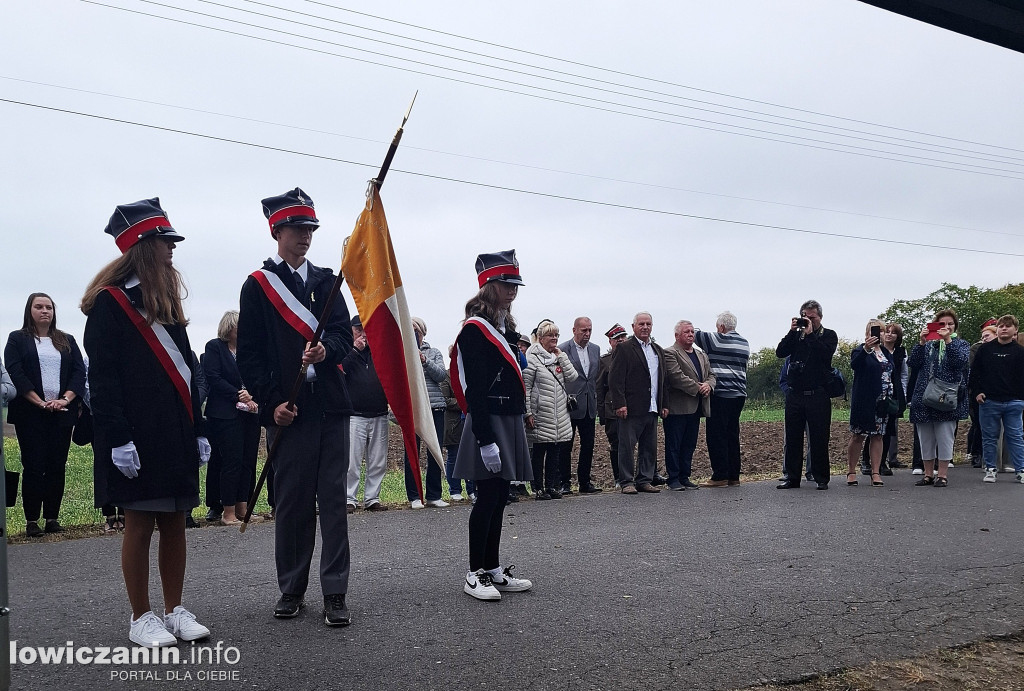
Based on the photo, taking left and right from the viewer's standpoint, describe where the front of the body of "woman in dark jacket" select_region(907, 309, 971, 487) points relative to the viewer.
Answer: facing the viewer

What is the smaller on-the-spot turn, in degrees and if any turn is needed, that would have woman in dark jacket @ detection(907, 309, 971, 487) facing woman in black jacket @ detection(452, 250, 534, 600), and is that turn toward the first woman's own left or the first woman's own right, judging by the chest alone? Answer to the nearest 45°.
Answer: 0° — they already face them

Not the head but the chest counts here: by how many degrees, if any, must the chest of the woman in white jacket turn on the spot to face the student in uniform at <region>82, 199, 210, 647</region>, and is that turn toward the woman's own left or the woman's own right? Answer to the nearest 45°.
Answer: approximately 45° to the woman's own right

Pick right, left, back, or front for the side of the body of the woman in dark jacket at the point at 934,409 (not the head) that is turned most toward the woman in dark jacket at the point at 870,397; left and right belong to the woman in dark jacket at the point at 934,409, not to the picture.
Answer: right

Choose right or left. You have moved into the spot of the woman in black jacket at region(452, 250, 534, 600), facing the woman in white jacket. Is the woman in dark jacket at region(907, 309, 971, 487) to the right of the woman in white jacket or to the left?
right

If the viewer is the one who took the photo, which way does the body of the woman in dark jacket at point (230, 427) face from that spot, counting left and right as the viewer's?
facing the viewer and to the right of the viewer

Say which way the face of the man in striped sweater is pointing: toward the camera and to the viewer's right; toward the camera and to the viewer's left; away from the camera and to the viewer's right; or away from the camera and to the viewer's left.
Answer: away from the camera and to the viewer's left

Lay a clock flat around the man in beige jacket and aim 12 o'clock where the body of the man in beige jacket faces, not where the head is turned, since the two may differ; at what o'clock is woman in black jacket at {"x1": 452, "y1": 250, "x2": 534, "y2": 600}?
The woman in black jacket is roughly at 2 o'clock from the man in beige jacket.

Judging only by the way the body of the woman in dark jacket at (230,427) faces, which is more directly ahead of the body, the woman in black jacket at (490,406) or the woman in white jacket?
the woman in black jacket

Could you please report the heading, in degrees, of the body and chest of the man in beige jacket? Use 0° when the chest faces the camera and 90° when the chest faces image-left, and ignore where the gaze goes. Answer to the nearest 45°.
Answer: approximately 315°

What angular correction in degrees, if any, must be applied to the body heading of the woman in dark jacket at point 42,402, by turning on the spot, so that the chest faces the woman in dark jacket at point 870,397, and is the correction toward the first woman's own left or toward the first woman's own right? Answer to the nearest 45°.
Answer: approximately 45° to the first woman's own left
